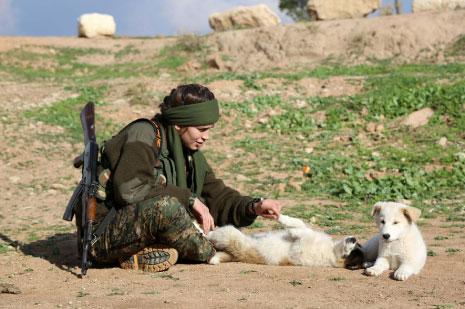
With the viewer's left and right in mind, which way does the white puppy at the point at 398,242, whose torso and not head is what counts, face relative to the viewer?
facing the viewer and to the left of the viewer

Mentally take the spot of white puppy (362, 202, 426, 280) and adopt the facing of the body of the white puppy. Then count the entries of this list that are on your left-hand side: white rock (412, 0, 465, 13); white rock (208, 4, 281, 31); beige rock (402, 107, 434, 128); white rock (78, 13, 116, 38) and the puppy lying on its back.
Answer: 0

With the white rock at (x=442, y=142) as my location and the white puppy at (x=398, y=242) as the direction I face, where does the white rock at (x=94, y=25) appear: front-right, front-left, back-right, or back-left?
back-right

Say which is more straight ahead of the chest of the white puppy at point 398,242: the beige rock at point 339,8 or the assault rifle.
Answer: the assault rifle

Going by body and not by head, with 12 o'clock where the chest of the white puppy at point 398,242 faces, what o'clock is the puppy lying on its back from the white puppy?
The puppy lying on its back is roughly at 2 o'clock from the white puppy.

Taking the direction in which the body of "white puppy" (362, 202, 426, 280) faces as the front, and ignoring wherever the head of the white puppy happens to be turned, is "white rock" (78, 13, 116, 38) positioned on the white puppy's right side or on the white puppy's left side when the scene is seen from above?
on the white puppy's right side

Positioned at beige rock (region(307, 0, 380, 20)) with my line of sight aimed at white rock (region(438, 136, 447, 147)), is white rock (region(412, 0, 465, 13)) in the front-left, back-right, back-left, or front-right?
front-left

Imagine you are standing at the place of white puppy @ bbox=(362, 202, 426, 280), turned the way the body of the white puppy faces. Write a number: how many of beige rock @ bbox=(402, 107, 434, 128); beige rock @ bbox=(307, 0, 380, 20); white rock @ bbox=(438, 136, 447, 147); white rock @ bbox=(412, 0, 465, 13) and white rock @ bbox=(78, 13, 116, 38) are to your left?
0

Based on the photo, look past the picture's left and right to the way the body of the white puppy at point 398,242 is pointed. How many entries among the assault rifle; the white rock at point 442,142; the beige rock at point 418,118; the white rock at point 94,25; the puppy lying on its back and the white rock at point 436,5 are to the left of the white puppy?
0

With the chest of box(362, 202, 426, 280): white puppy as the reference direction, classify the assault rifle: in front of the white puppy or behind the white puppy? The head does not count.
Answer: in front

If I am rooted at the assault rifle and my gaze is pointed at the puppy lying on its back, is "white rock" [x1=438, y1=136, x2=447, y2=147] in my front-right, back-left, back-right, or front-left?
front-left

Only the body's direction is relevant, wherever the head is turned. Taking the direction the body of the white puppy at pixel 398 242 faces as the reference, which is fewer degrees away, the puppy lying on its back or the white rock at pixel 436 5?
the puppy lying on its back

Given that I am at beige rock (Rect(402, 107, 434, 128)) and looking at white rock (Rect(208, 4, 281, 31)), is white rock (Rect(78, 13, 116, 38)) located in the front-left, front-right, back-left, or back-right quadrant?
front-left

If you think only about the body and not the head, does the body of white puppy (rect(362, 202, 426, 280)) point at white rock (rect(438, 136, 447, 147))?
no

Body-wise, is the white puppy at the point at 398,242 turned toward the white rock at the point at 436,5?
no

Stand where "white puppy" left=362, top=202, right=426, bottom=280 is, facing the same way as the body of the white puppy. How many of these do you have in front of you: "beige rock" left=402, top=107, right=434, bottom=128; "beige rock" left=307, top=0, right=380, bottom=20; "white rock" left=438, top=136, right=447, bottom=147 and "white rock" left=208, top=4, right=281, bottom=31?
0

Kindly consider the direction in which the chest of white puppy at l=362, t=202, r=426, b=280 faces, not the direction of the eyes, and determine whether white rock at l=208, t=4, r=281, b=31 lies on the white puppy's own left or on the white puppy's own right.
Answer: on the white puppy's own right

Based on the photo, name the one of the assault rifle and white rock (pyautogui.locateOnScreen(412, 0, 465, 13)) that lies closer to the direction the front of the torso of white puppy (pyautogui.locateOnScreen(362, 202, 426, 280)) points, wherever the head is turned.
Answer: the assault rifle

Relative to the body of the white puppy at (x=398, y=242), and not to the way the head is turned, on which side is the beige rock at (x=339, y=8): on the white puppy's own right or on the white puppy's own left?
on the white puppy's own right

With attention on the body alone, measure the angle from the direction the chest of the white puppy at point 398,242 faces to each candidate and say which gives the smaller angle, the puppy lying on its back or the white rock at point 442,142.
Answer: the puppy lying on its back

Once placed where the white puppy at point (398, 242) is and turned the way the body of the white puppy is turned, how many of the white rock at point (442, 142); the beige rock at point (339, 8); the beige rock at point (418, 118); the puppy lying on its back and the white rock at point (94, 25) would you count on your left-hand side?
0
